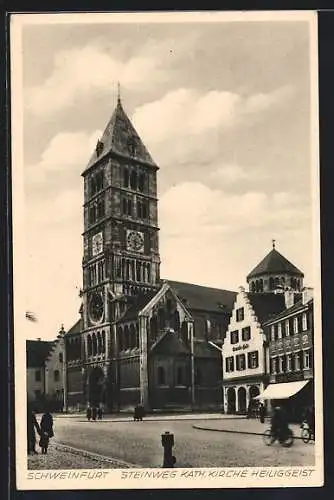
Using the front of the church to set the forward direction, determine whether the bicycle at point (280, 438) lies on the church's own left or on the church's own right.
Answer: on the church's own left

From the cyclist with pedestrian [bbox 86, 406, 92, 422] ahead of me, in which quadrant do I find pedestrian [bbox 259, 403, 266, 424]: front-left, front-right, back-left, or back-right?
front-right

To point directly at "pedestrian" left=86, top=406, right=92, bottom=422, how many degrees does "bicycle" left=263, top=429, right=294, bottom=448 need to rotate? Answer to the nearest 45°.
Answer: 0° — it already faces them

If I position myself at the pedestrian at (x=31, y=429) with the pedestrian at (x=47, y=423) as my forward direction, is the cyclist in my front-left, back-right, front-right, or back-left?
front-right

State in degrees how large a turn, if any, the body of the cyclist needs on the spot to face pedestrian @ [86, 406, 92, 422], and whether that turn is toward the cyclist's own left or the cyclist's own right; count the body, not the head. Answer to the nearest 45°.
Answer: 0° — they already face them

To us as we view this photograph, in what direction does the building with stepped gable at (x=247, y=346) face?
facing the viewer and to the left of the viewer

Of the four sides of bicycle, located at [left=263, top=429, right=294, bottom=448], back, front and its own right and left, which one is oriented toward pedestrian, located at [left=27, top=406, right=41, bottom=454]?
front

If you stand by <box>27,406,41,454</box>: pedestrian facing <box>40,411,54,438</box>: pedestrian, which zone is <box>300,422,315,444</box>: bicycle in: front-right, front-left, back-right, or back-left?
front-right

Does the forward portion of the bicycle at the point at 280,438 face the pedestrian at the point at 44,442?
yes

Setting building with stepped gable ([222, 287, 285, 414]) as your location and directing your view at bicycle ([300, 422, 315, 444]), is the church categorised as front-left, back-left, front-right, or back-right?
back-right

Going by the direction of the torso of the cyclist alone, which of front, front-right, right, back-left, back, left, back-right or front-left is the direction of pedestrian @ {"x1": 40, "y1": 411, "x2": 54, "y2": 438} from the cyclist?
front

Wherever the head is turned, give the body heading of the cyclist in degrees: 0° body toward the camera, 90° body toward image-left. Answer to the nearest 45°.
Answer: approximately 90°

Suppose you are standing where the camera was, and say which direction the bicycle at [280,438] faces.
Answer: facing to the left of the viewer

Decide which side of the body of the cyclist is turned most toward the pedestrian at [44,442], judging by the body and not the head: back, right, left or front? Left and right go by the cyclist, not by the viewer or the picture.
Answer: front

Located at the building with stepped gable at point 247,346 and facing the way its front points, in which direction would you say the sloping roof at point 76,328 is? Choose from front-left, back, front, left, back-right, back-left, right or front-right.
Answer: front-right
